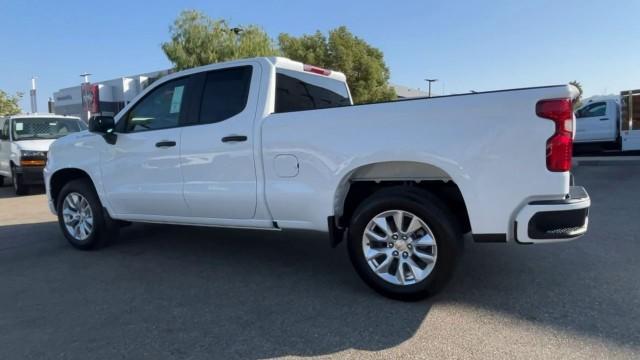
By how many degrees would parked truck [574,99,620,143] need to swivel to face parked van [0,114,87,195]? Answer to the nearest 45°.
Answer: approximately 45° to its left

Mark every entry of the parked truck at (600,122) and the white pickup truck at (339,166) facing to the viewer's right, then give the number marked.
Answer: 0

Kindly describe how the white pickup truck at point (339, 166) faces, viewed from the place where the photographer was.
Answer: facing away from the viewer and to the left of the viewer

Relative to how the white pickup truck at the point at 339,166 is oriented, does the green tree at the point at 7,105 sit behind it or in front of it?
in front

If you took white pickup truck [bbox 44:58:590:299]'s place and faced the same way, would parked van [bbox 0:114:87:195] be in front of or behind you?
in front

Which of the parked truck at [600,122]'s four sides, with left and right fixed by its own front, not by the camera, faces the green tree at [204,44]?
front

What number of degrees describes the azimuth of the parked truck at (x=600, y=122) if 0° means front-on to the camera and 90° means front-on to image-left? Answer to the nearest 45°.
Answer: approximately 90°

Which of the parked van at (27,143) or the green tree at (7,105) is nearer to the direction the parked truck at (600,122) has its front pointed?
the green tree

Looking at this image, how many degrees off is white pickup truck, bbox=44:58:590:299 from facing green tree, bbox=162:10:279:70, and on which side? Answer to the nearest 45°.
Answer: approximately 45° to its right

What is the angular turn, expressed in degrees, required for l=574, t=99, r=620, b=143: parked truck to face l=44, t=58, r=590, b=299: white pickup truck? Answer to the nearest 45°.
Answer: approximately 90° to its left

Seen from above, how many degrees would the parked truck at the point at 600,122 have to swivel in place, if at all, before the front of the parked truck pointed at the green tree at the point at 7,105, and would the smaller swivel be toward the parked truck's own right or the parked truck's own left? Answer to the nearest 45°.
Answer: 0° — it already faces it
